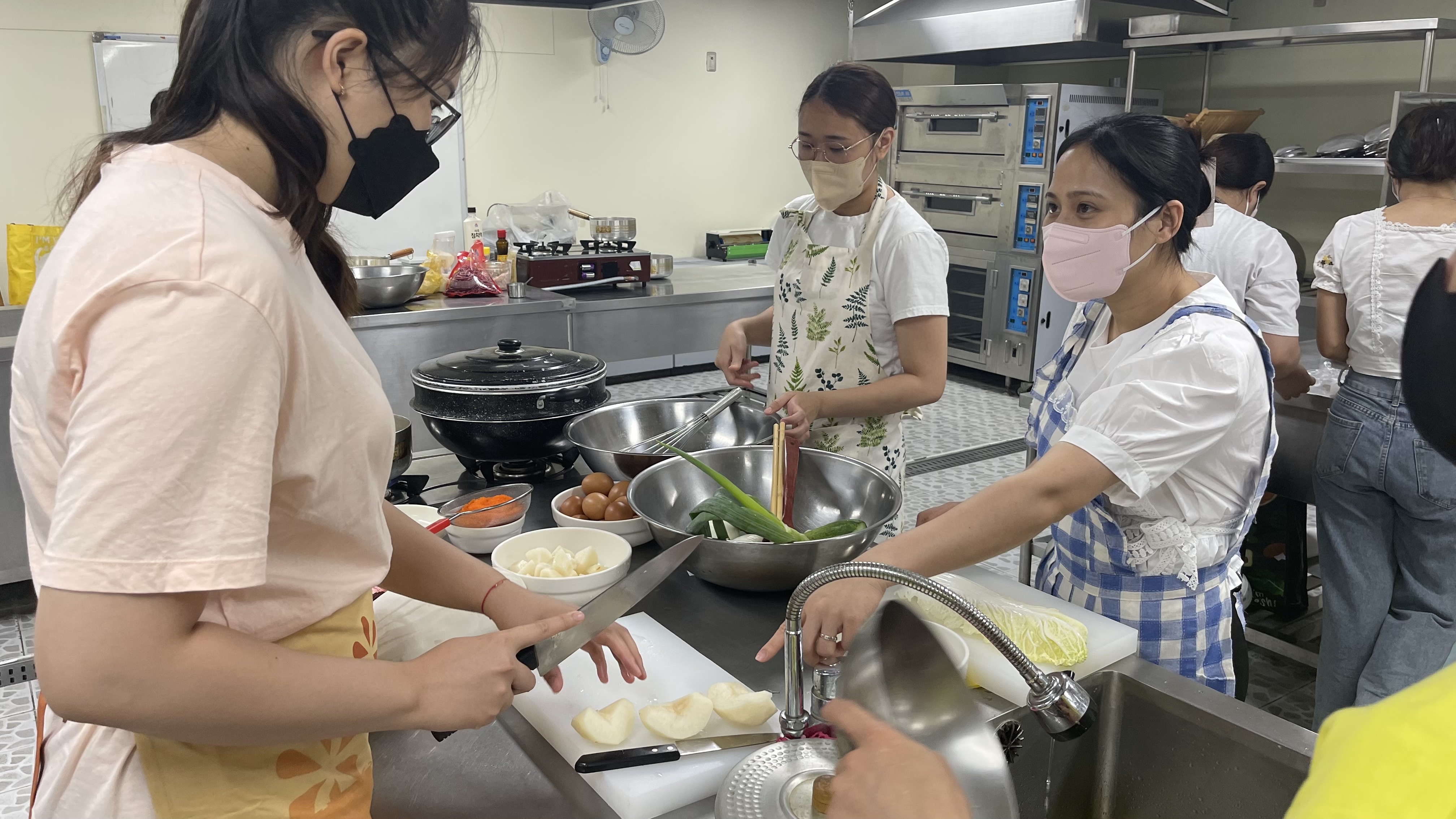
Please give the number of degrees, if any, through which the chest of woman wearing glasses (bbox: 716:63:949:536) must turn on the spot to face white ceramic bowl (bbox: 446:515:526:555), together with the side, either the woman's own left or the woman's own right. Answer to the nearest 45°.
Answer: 0° — they already face it

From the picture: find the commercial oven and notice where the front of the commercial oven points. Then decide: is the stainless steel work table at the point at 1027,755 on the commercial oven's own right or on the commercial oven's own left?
on the commercial oven's own left

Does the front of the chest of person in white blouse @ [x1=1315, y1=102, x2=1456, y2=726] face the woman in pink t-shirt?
no

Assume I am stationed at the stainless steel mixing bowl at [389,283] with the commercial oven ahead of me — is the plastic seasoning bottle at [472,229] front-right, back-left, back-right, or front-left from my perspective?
front-left

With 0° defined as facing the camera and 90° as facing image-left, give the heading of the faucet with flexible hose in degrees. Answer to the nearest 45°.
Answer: approximately 270°

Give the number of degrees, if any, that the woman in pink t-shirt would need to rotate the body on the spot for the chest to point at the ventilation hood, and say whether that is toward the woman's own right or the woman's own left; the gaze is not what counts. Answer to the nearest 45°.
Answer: approximately 45° to the woman's own left

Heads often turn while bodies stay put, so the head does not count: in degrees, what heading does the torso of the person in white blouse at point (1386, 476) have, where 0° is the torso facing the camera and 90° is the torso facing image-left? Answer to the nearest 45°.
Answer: approximately 180°

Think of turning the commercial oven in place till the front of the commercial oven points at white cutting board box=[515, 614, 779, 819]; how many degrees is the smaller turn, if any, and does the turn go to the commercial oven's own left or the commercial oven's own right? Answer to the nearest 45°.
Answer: approximately 45° to the commercial oven's own left

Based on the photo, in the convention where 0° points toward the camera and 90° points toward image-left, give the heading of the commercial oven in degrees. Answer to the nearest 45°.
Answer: approximately 45°

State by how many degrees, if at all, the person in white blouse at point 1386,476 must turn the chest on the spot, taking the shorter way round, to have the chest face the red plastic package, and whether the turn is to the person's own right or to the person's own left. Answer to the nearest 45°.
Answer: approximately 90° to the person's own left

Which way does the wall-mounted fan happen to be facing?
toward the camera

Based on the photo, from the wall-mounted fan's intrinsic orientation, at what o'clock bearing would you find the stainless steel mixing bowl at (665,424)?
The stainless steel mixing bowl is roughly at 12 o'clock from the wall-mounted fan.

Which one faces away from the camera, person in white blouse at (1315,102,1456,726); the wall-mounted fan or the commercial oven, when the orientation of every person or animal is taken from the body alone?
the person in white blouse

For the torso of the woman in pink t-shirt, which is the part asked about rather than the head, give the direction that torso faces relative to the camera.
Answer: to the viewer's right

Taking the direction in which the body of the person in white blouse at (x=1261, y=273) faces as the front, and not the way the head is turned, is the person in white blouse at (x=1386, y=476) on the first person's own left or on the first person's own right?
on the first person's own right

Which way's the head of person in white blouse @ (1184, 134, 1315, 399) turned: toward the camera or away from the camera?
away from the camera

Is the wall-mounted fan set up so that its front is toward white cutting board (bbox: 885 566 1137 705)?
yes

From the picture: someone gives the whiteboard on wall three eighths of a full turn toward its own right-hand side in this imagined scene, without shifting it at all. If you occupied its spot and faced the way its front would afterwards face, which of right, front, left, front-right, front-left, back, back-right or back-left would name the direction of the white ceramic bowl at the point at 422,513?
back-left

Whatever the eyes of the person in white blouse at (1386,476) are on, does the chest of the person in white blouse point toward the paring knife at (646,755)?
no
